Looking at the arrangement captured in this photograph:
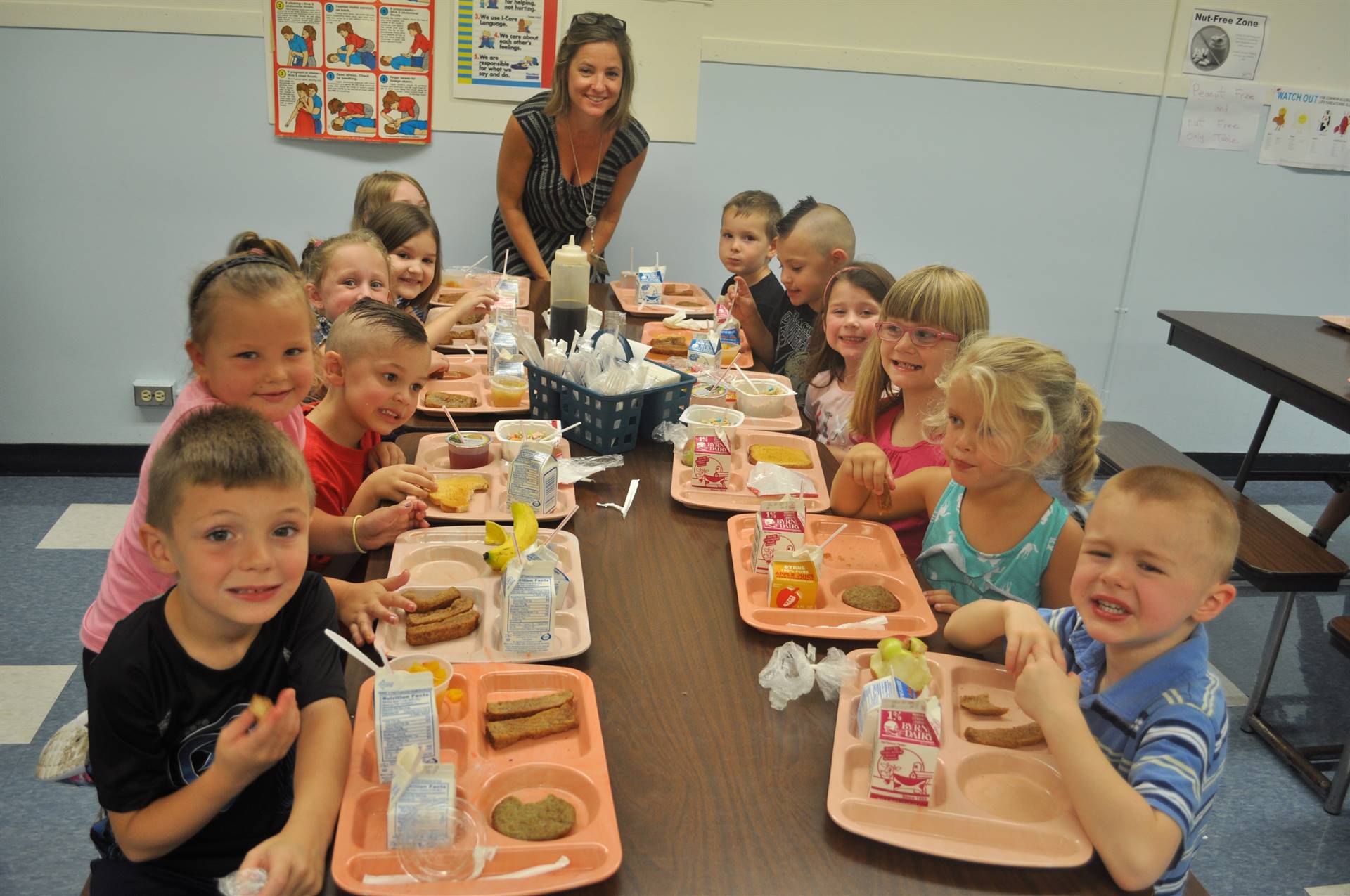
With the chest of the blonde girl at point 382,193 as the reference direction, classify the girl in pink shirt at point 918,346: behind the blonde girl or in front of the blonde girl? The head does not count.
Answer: in front

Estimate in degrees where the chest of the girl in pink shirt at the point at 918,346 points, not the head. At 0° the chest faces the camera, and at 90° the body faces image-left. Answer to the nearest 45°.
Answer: approximately 45°

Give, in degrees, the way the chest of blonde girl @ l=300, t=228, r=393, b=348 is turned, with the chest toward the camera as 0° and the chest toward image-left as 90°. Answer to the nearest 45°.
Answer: approximately 315°

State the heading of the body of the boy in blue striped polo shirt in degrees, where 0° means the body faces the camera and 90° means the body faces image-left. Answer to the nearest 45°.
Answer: approximately 45°

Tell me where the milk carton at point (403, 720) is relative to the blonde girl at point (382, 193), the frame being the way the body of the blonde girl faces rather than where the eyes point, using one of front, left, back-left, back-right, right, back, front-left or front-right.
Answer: front-right

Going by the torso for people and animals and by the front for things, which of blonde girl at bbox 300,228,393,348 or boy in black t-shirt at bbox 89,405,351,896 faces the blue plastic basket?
the blonde girl

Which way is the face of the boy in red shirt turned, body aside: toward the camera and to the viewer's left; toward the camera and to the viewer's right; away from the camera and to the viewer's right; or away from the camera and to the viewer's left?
toward the camera and to the viewer's right

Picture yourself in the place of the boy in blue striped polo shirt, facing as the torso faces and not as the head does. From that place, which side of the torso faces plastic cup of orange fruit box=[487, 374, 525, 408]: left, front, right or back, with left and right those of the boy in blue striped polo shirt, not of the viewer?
right

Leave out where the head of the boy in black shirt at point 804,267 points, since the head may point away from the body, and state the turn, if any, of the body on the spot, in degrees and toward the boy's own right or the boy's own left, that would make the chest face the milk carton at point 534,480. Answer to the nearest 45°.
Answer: approximately 45° to the boy's own left

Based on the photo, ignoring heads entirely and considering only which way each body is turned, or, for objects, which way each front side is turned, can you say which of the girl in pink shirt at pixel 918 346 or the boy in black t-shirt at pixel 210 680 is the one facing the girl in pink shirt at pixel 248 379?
the girl in pink shirt at pixel 918 346
